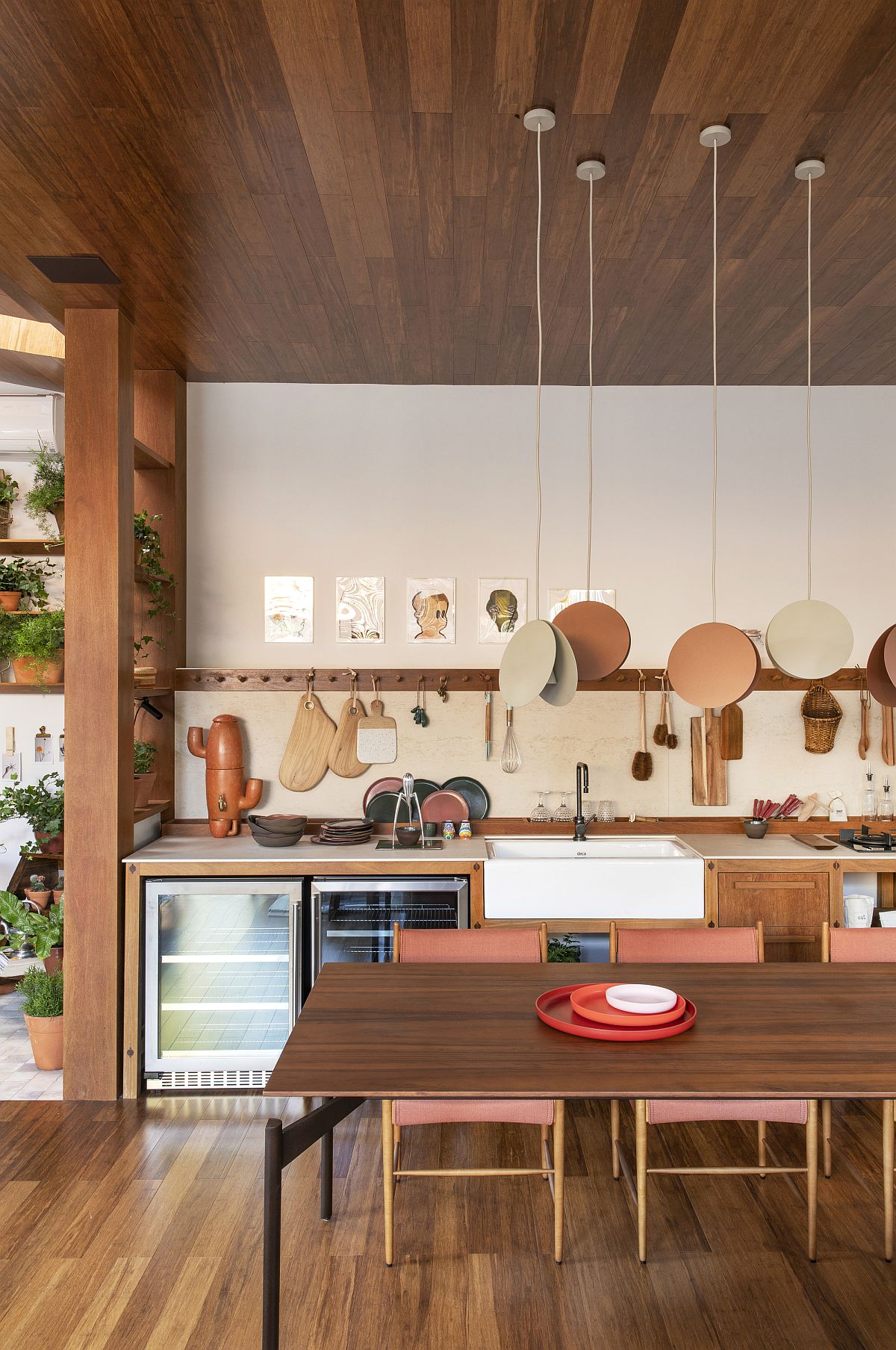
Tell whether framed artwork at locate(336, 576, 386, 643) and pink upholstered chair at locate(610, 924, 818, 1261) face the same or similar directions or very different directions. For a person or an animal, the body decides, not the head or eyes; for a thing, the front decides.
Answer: same or similar directions

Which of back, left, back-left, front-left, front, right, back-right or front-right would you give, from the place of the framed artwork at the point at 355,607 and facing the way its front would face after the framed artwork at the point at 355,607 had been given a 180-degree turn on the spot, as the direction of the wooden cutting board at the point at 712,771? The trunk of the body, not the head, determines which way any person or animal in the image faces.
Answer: right

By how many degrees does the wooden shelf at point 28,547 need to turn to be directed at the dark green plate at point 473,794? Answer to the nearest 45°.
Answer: approximately 45° to its left

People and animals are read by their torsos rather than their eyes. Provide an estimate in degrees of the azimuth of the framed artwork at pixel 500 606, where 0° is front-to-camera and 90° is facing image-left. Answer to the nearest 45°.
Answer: approximately 0°

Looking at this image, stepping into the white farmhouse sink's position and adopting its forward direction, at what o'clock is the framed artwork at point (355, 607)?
The framed artwork is roughly at 4 o'clock from the white farmhouse sink.

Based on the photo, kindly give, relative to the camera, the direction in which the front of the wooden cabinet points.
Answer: facing the viewer

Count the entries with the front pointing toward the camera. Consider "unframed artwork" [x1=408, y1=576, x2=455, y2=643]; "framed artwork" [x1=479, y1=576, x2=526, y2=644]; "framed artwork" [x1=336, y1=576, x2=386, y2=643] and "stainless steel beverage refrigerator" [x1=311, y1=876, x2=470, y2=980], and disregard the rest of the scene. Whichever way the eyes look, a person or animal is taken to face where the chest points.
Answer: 4

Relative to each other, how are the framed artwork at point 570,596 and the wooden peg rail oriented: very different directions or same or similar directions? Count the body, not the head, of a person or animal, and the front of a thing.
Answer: same or similar directions

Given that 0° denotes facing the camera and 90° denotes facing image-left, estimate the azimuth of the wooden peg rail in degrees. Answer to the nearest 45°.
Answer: approximately 0°

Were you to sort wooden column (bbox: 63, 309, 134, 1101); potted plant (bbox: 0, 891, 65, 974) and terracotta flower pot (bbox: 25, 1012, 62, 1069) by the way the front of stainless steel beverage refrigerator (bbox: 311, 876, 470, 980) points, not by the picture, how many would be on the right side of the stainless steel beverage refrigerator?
3

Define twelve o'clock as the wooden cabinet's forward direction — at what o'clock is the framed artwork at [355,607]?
The framed artwork is roughly at 3 o'clock from the wooden cabinet.

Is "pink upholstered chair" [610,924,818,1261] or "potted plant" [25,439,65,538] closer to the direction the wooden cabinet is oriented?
the pink upholstered chair

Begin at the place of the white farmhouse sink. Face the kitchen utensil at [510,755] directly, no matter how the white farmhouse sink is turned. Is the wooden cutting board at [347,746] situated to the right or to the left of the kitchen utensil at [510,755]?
left

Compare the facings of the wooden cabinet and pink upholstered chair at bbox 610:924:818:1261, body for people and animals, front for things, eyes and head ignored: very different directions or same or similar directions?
same or similar directions

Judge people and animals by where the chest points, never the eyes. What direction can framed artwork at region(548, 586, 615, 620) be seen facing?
toward the camera
